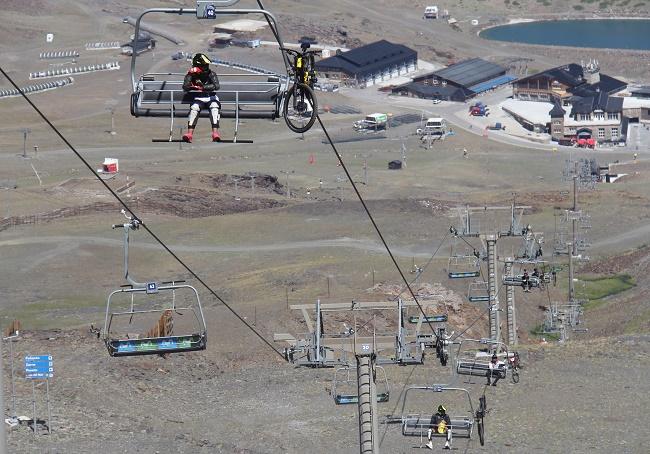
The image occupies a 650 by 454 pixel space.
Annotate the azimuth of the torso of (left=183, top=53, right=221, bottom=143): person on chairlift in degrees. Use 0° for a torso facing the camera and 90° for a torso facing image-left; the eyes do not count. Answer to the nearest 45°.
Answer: approximately 0°

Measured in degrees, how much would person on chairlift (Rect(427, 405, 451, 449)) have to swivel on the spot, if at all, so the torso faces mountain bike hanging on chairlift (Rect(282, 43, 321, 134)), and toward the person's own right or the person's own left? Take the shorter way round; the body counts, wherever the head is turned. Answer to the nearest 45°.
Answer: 0° — they already face it

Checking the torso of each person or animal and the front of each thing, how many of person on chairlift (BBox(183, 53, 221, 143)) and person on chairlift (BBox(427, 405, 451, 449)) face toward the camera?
2

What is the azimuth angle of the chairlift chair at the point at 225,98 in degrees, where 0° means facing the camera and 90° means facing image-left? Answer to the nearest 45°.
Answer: approximately 0°

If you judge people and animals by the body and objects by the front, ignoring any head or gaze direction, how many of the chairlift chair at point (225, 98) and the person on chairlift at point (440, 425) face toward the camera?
2
